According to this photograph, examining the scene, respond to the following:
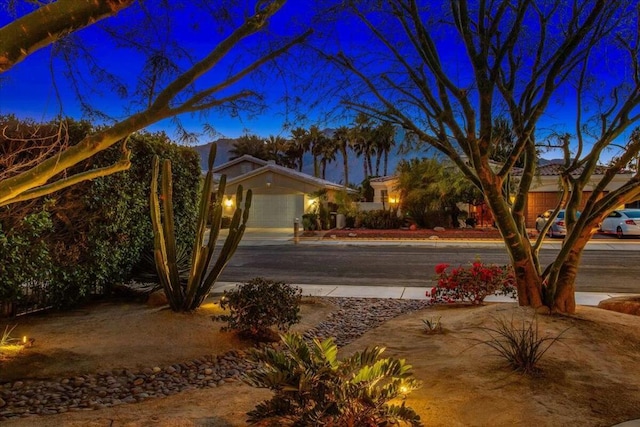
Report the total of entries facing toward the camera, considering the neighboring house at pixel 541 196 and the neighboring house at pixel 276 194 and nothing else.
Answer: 2

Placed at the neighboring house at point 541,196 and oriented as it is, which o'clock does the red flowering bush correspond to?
The red flowering bush is roughly at 12 o'clock from the neighboring house.

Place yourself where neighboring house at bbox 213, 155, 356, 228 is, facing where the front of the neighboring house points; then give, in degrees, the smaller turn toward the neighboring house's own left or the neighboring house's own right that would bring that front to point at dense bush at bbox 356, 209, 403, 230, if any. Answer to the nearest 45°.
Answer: approximately 45° to the neighboring house's own left

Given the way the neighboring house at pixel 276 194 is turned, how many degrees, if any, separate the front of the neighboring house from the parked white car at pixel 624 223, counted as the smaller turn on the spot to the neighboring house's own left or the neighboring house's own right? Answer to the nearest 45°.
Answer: approximately 45° to the neighboring house's own left

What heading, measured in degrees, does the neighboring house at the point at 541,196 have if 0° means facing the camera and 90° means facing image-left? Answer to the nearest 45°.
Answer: approximately 0°

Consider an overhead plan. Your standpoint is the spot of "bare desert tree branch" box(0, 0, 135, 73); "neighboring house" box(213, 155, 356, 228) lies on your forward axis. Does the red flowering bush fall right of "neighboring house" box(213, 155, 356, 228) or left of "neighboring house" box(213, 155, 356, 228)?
right

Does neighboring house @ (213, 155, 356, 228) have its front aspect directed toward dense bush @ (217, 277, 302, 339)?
yes

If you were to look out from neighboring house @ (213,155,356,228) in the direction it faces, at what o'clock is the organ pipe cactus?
The organ pipe cactus is roughly at 12 o'clock from the neighboring house.

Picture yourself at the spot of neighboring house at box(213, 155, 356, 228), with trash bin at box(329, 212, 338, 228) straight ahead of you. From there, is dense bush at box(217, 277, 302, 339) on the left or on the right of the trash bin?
right
